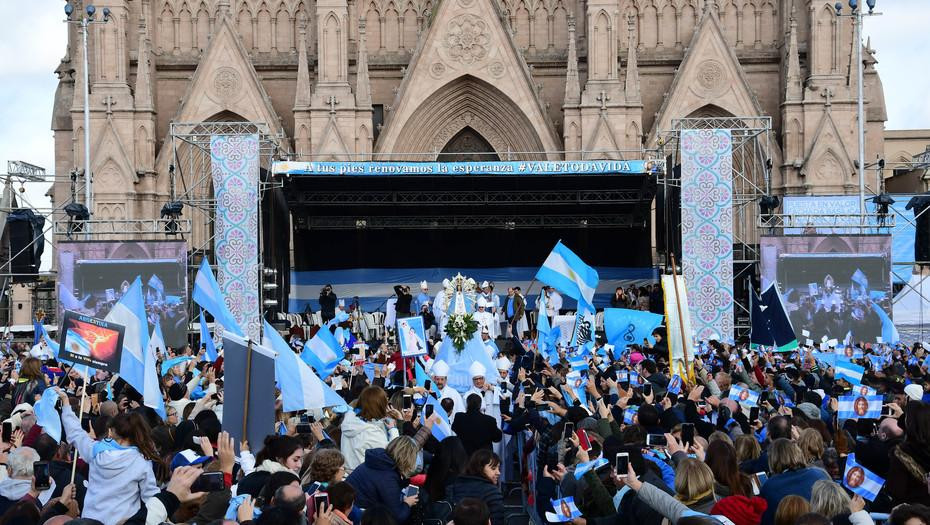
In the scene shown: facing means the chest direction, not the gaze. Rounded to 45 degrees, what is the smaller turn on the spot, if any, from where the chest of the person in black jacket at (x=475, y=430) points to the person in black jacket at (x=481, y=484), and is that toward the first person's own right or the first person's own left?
approximately 180°

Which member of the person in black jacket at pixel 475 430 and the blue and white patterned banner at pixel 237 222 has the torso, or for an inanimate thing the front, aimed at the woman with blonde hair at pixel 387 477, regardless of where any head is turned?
the blue and white patterned banner

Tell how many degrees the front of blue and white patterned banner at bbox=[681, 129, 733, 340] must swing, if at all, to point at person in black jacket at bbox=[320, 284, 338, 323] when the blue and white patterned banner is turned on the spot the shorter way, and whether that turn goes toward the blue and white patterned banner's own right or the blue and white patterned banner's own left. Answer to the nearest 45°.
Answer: approximately 90° to the blue and white patterned banner's own right

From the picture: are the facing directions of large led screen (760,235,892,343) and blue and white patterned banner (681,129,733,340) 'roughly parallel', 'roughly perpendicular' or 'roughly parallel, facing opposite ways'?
roughly parallel

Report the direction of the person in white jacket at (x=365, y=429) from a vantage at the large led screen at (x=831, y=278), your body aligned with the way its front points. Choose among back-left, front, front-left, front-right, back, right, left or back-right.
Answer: front

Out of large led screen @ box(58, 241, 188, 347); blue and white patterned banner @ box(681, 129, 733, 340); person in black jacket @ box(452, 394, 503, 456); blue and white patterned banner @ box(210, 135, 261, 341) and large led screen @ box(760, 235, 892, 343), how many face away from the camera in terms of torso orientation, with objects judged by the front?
1

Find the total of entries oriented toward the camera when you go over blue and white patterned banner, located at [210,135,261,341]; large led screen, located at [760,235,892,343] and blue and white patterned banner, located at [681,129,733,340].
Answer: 3

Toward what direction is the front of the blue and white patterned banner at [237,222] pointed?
toward the camera

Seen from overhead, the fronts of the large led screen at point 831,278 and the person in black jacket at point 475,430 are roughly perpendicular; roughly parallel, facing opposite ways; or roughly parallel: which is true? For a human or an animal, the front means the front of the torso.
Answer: roughly parallel, facing opposite ways

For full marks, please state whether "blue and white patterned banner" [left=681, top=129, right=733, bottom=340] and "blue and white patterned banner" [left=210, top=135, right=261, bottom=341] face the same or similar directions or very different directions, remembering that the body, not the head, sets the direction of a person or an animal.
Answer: same or similar directions

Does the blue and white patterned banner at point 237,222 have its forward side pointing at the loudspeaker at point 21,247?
no

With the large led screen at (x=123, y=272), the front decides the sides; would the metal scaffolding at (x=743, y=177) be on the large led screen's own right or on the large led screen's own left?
on the large led screen's own left

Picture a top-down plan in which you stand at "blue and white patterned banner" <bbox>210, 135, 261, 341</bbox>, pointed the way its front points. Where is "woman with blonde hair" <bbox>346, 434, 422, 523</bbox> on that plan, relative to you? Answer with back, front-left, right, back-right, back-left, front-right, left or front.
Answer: front

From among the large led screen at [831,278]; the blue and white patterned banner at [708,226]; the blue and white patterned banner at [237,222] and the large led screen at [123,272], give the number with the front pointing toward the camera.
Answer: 4

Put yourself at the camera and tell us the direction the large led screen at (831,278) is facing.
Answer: facing the viewer

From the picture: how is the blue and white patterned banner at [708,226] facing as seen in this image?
toward the camera

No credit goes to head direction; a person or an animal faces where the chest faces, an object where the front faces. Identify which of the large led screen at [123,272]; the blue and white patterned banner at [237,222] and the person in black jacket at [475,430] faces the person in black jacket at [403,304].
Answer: the person in black jacket at [475,430]

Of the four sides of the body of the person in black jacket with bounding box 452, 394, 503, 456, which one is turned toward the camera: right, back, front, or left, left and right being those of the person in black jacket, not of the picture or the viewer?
back

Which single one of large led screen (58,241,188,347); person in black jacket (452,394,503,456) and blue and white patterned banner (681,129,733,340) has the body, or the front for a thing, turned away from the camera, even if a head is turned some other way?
the person in black jacket
